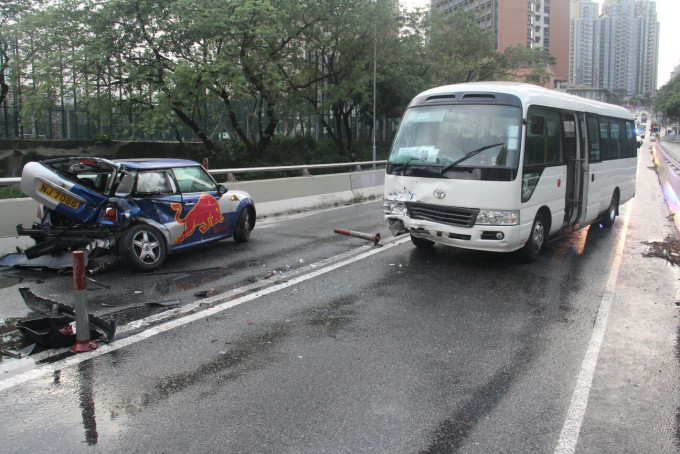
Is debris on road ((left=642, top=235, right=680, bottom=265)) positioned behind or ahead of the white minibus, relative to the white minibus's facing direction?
behind

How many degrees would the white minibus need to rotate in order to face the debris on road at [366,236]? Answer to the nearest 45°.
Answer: approximately 90° to its right

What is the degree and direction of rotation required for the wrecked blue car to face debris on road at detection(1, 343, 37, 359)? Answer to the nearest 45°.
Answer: approximately 135° to its right

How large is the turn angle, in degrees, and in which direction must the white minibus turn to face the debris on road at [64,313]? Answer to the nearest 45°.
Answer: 0° — it already faces it

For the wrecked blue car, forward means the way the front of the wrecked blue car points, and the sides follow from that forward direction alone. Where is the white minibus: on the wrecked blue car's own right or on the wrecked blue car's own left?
on the wrecked blue car's own right

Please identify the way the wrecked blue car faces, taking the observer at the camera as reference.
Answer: facing away from the viewer and to the right of the viewer

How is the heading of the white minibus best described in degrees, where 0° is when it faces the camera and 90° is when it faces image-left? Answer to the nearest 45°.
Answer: approximately 45°
